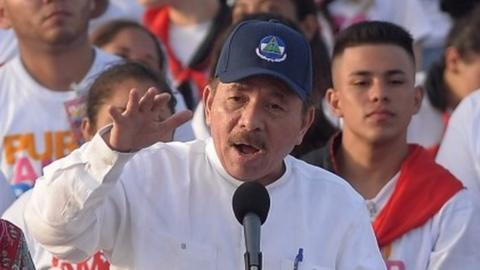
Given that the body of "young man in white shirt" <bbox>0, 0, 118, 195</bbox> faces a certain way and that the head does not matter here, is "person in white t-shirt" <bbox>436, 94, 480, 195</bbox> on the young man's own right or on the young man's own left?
on the young man's own left

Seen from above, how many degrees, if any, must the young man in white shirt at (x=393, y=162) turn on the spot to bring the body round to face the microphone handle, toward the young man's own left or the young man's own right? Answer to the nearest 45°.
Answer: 0° — they already face it

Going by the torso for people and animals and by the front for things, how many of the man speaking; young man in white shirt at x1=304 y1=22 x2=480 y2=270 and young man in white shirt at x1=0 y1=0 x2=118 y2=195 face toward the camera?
3

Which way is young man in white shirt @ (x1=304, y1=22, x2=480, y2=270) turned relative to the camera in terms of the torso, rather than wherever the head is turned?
toward the camera

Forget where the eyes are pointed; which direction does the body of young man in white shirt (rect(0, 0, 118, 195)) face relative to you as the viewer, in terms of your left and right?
facing the viewer

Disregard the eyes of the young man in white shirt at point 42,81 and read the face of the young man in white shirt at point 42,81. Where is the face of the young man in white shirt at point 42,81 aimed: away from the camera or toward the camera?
toward the camera

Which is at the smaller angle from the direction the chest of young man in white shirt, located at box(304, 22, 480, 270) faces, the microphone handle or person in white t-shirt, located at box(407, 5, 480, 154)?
the microphone handle

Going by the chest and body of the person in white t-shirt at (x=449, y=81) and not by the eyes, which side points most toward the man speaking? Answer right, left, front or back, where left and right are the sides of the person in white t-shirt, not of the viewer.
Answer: right
